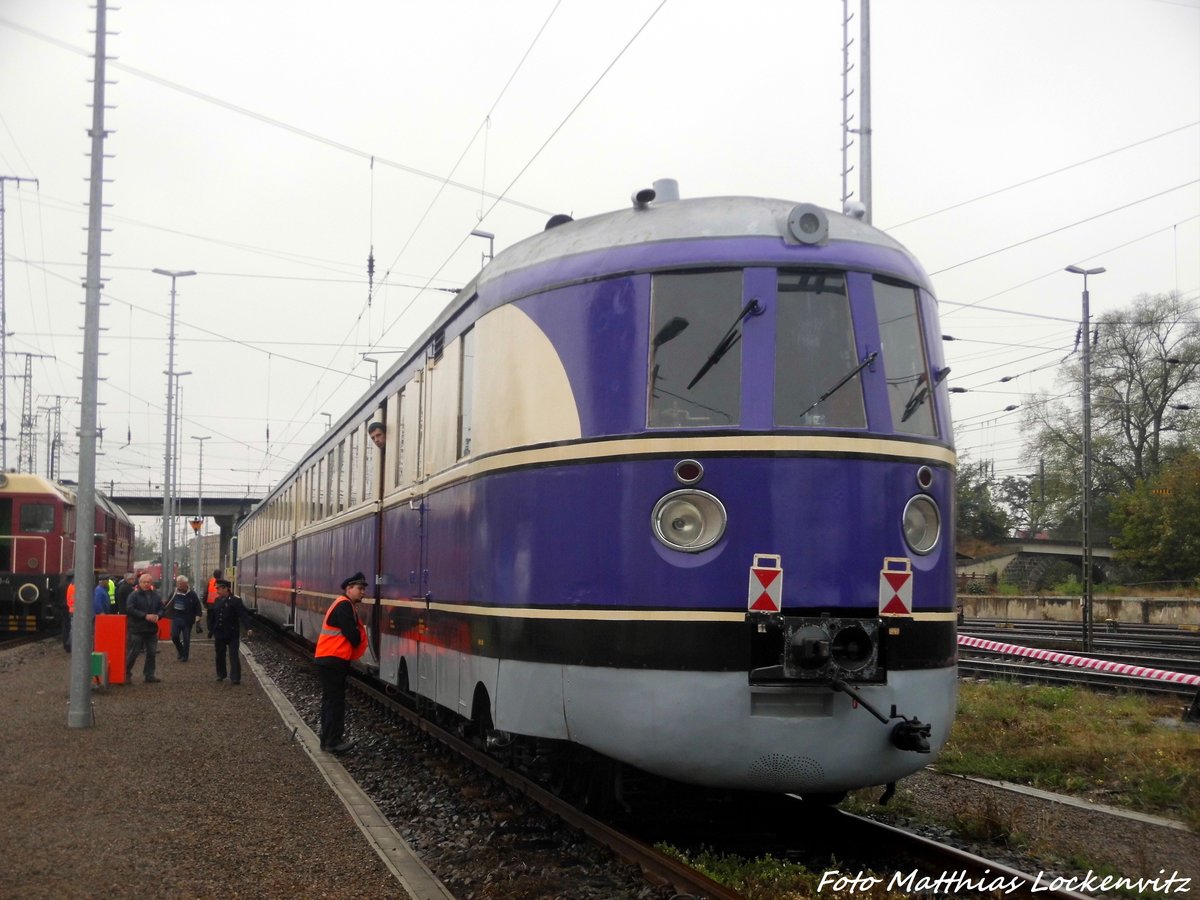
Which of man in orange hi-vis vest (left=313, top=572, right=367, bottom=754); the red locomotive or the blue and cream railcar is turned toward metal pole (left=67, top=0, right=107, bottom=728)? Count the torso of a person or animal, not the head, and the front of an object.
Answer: the red locomotive

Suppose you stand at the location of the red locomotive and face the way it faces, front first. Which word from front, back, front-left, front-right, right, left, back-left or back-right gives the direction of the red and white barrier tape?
front-left

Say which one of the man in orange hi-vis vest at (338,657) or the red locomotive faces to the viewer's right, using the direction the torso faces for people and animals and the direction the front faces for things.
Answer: the man in orange hi-vis vest

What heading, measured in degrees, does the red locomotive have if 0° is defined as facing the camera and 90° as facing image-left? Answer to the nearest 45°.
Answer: approximately 0°

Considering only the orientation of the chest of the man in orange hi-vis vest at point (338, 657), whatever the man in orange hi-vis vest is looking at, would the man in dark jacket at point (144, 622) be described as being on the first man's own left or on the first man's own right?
on the first man's own left

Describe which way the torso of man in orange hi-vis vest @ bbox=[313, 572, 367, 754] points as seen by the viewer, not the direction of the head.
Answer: to the viewer's right

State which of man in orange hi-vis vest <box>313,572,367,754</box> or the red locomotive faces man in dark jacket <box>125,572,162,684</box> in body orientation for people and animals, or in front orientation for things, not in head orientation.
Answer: the red locomotive

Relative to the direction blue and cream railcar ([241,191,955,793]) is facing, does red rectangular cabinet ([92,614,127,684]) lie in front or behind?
behind

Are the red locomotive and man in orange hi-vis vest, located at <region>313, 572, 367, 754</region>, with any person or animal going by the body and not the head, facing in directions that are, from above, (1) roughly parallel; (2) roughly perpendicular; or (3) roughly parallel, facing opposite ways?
roughly perpendicular

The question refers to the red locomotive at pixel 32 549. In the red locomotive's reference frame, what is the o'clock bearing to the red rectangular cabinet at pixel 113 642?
The red rectangular cabinet is roughly at 12 o'clock from the red locomotive.

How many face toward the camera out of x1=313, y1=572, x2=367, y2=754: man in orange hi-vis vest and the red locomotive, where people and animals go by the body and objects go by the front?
1

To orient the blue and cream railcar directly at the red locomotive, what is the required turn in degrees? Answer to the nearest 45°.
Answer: approximately 180°

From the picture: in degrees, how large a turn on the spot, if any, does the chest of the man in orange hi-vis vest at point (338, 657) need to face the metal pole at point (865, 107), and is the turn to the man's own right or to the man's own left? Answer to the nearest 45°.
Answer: approximately 45° to the man's own left
